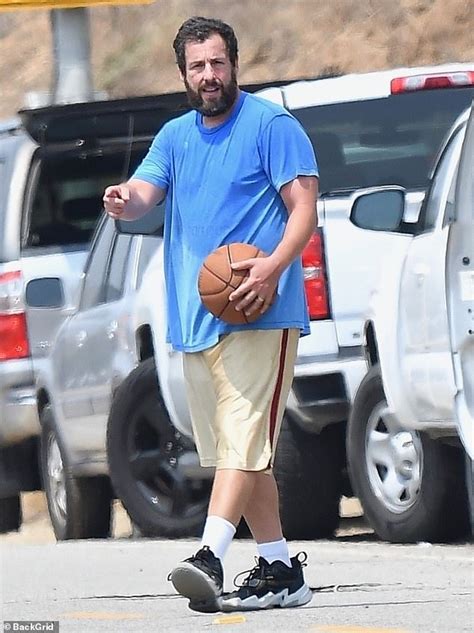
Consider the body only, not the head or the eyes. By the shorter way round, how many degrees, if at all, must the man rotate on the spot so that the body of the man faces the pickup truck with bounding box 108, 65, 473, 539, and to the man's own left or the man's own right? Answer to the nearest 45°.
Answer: approximately 135° to the man's own right

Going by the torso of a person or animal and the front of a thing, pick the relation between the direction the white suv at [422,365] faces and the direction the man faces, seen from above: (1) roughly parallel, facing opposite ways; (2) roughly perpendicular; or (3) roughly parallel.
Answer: roughly perpendicular

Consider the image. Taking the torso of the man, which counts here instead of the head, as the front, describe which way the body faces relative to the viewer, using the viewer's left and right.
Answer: facing the viewer and to the left of the viewer

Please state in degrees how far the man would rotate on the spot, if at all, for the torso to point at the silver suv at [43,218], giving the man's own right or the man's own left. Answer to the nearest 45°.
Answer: approximately 135° to the man's own right

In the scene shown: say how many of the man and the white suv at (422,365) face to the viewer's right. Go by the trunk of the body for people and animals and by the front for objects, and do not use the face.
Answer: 0

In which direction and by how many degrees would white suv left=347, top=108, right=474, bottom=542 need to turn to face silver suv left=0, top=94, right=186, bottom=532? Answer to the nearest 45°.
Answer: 0° — it already faces it

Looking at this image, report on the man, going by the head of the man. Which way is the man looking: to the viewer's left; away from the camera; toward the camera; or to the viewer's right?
toward the camera
